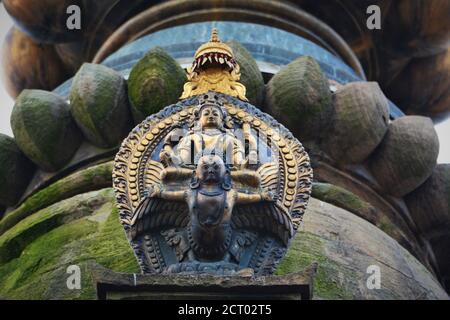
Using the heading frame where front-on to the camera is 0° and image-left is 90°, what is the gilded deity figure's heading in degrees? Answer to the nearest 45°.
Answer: approximately 0°

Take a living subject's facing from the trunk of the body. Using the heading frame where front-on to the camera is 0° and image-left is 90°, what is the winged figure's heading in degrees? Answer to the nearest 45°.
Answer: approximately 0°
